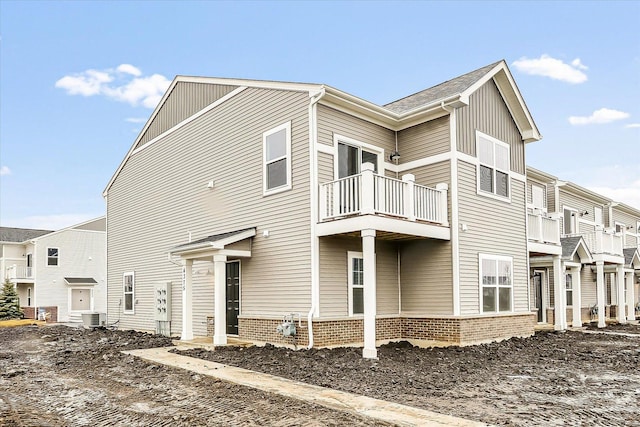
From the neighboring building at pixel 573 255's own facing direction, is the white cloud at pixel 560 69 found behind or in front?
behind

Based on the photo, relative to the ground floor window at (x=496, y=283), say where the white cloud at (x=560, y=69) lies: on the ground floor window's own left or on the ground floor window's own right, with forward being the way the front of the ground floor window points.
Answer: on the ground floor window's own left

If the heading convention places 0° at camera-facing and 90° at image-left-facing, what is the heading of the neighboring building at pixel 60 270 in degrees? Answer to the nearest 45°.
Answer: approximately 45°

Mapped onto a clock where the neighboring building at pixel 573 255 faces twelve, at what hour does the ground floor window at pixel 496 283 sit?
The ground floor window is roughly at 2 o'clock from the neighboring building.

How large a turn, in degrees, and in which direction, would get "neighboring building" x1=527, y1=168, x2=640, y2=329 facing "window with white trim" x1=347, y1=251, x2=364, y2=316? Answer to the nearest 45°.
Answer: approximately 45° to its right

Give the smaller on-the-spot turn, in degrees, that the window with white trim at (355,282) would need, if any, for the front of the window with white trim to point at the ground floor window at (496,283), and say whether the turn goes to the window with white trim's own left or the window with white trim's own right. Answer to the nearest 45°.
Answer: approximately 90° to the window with white trim's own left

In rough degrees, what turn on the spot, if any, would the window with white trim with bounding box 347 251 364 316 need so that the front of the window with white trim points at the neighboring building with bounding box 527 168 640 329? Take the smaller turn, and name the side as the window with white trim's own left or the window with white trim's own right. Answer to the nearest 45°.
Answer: approximately 90° to the window with white trim's own left
